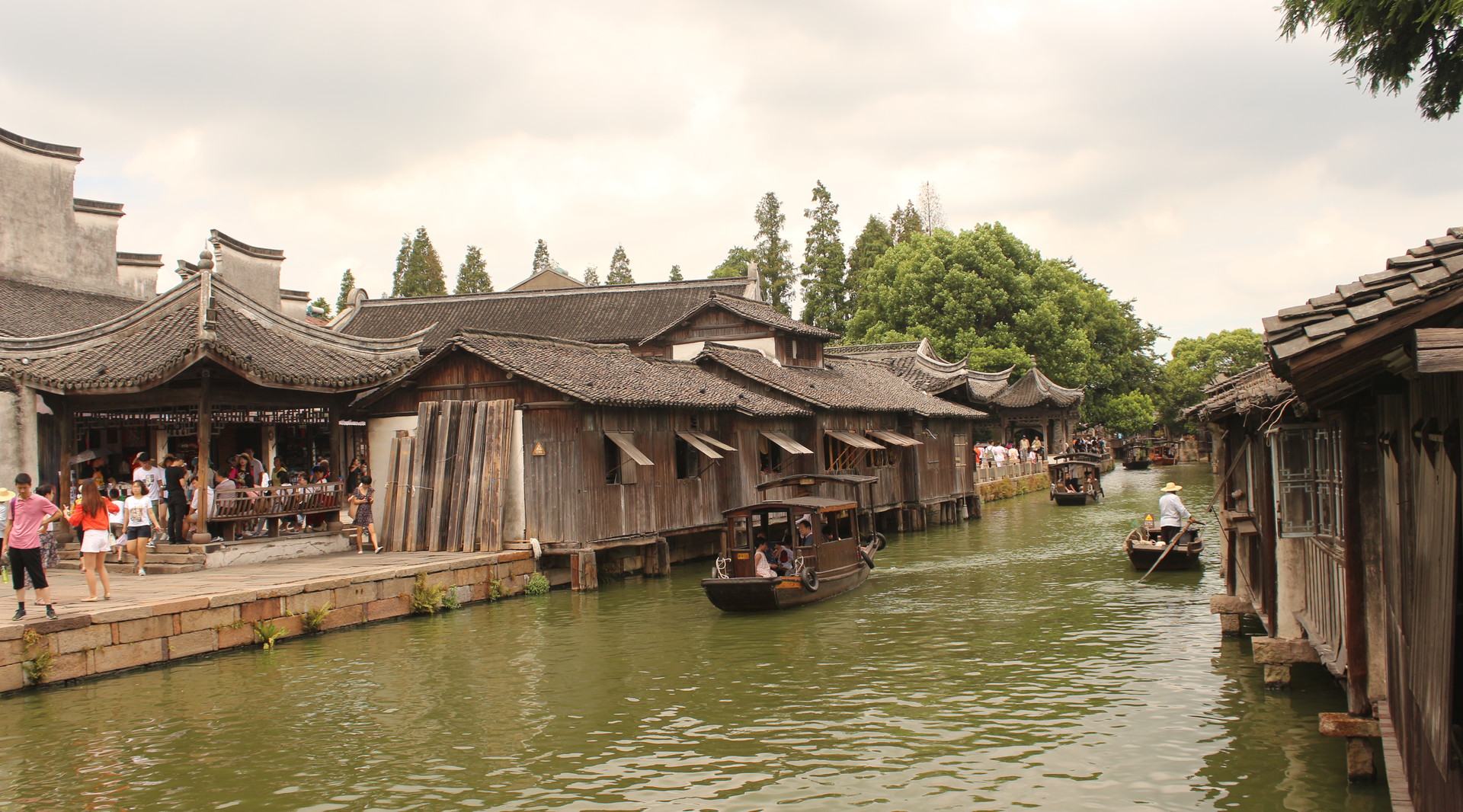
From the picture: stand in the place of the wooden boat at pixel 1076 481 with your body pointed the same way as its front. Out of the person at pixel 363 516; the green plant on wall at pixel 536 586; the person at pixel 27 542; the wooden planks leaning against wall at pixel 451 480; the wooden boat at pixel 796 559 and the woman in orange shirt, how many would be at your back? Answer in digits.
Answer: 0

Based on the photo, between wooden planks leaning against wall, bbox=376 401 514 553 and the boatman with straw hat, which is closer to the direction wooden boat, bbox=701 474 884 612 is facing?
the wooden planks leaning against wall

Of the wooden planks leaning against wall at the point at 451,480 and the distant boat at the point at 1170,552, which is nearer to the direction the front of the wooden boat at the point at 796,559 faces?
the wooden planks leaning against wall

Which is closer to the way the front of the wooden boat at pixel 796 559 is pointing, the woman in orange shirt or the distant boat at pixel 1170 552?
the woman in orange shirt

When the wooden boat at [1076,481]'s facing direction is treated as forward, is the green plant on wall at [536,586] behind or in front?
in front

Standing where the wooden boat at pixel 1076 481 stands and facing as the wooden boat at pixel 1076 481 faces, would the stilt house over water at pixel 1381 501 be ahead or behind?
ahead

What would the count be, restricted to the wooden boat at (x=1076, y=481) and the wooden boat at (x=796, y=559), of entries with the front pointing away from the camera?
0

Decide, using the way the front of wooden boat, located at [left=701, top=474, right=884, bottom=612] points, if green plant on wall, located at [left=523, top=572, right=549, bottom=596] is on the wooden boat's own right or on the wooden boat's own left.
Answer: on the wooden boat's own right

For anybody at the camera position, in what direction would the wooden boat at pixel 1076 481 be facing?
facing the viewer

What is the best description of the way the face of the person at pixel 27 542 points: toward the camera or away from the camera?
toward the camera

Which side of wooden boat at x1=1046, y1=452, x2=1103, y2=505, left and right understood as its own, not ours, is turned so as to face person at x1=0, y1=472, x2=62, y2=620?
front
